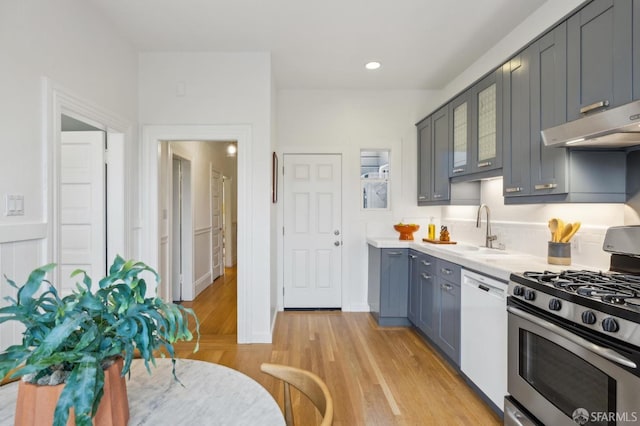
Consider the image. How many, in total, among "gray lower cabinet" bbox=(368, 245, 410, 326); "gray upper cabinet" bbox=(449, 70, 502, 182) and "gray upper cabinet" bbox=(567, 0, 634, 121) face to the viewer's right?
0

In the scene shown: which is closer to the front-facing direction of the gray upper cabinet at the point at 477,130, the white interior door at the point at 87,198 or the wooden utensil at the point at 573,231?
the white interior door

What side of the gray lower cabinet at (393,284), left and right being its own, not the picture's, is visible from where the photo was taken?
front

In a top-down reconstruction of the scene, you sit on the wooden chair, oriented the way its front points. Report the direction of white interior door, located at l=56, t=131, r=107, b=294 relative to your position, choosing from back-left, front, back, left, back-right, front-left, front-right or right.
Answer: right

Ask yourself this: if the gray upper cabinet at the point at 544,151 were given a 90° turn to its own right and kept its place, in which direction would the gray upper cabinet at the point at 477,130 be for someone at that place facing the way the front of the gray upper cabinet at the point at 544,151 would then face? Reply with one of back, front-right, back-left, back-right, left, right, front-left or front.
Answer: front

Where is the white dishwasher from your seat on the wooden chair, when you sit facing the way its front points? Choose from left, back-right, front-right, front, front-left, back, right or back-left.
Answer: back

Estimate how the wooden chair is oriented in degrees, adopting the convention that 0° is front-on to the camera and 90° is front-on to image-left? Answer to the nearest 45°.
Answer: approximately 45°

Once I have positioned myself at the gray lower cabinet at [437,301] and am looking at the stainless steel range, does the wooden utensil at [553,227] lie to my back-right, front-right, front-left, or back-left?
front-left

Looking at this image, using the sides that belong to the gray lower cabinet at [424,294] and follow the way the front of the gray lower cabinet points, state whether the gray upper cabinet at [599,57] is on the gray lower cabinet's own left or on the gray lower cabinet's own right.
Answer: on the gray lower cabinet's own left

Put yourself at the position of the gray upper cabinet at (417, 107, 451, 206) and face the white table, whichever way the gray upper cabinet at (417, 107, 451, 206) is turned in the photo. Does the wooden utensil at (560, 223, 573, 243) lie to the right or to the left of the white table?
left

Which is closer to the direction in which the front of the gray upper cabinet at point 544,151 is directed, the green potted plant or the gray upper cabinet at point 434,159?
the green potted plant

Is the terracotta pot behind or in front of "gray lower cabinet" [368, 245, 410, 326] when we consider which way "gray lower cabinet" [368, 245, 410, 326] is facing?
in front

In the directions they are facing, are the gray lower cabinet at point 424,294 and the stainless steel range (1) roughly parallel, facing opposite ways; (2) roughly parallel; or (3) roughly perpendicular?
roughly parallel

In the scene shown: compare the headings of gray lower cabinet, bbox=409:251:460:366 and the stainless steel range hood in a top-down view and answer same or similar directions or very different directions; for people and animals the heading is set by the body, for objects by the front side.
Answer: same or similar directions

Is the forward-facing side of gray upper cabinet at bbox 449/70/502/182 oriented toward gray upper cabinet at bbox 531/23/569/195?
no

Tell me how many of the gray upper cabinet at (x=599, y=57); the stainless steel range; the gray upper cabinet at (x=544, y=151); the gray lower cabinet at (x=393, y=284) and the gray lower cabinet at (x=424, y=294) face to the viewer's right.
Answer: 0

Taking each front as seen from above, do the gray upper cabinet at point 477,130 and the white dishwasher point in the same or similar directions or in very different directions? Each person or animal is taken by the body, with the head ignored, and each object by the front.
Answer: same or similar directions

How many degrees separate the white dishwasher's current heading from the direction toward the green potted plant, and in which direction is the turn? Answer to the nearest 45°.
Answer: approximately 45° to its left

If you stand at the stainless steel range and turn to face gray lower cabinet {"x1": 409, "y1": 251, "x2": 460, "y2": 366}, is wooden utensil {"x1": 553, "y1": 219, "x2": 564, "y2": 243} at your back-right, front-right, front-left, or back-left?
front-right

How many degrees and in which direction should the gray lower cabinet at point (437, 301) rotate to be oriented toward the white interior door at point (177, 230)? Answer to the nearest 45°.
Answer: approximately 45° to its right
